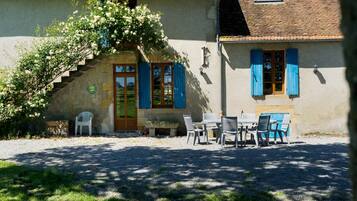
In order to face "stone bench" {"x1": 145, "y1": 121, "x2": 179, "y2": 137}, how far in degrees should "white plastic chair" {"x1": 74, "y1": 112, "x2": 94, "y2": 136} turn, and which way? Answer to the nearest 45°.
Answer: approximately 135° to its left

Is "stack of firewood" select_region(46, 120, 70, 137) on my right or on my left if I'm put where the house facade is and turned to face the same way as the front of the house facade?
on my right

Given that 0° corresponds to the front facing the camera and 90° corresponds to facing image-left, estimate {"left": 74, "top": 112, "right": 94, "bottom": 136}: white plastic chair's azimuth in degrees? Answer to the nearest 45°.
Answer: approximately 45°

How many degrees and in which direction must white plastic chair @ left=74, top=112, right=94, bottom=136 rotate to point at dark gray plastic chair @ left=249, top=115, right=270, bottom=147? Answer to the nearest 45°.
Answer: approximately 90° to its left

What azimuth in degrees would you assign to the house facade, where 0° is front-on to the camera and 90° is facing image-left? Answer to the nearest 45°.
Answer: approximately 0°

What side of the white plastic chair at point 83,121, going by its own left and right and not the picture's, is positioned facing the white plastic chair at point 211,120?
left

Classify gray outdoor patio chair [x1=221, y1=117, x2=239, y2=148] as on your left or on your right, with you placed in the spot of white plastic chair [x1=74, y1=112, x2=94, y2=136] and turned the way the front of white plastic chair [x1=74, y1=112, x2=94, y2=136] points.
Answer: on your left
